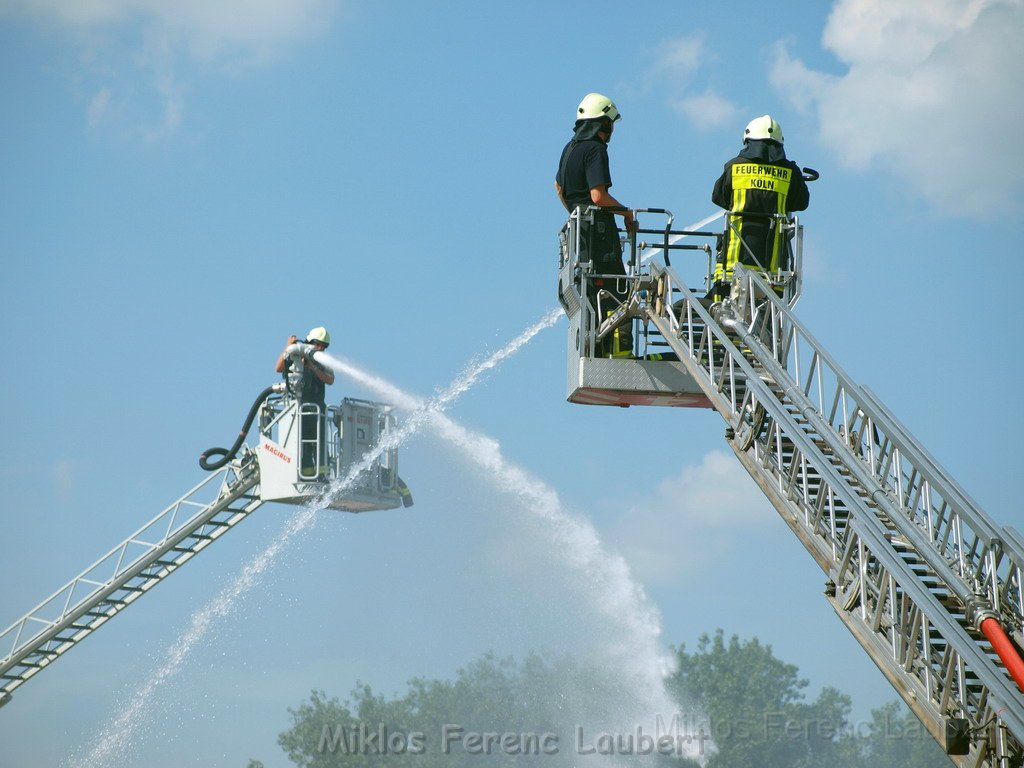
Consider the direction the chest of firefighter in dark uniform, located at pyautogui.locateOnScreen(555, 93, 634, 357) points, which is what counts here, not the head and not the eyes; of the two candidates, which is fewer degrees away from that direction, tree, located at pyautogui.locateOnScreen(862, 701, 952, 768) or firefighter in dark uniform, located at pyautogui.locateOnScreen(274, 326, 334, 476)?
the tree

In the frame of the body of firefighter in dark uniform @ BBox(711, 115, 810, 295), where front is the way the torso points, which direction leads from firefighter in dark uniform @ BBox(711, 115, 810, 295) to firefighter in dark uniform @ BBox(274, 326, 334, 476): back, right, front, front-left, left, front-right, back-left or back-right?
front-left

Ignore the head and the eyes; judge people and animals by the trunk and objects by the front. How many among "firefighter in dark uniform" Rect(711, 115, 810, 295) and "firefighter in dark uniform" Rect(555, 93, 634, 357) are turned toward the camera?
0

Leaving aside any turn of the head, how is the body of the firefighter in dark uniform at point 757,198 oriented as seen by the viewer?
away from the camera

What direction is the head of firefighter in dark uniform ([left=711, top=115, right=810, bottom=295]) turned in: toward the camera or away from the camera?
away from the camera

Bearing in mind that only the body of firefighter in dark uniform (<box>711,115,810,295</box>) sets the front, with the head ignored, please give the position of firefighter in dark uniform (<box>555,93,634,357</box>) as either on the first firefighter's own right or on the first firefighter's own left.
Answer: on the first firefighter's own left

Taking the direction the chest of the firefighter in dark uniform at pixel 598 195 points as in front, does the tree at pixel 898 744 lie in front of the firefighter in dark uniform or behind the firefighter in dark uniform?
in front

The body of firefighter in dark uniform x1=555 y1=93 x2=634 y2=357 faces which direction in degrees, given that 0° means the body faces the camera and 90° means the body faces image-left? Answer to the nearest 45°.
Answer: approximately 225°
